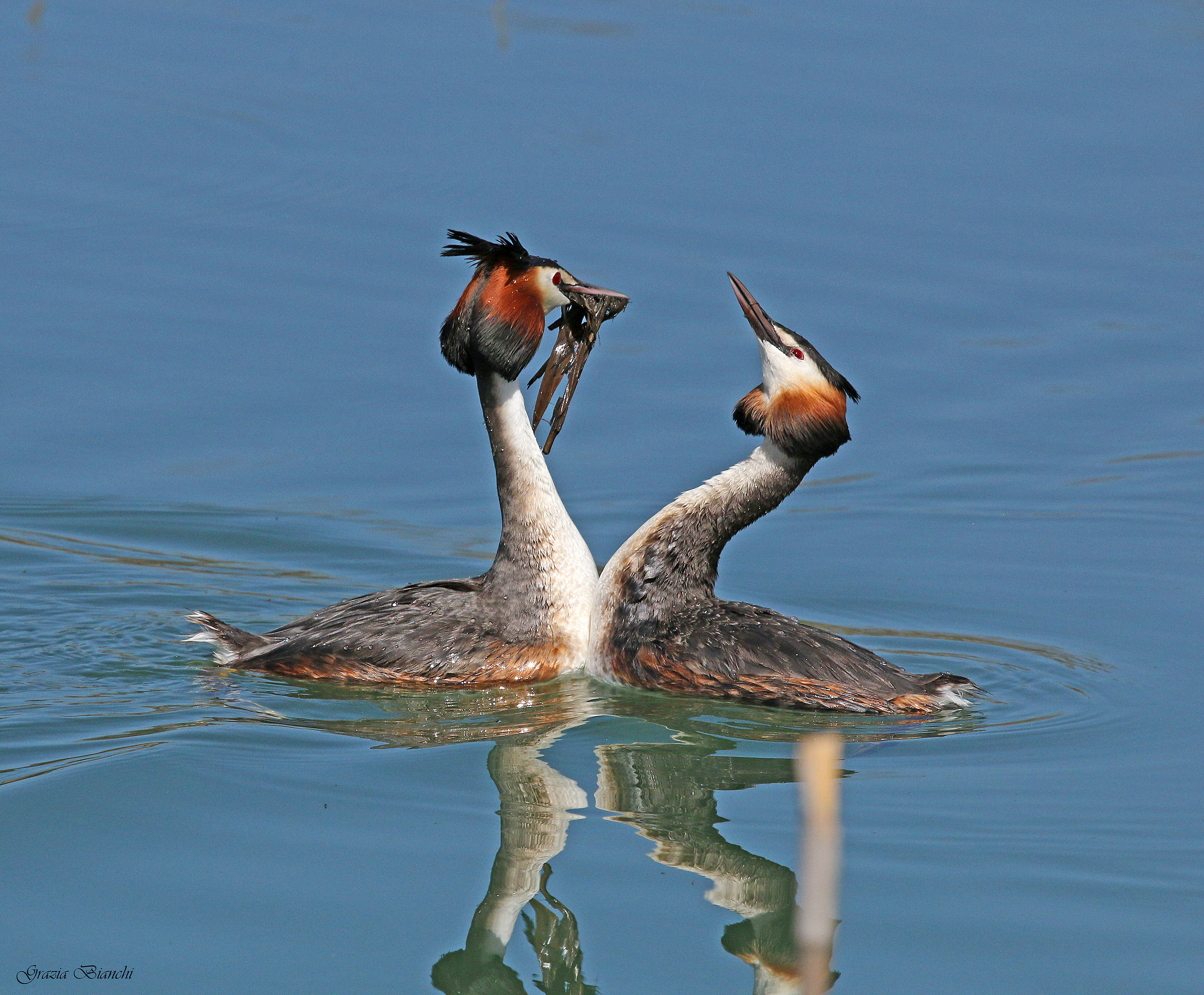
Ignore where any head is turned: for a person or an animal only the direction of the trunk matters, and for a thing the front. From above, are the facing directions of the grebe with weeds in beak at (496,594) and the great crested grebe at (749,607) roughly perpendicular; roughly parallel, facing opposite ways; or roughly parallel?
roughly parallel, facing opposite ways

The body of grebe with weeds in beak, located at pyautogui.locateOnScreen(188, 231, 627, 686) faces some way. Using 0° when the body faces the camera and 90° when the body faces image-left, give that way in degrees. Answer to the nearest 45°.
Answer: approximately 270°

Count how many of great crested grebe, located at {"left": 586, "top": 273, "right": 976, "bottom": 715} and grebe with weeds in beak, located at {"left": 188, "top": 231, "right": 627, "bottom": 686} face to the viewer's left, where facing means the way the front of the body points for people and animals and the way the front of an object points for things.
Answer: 1

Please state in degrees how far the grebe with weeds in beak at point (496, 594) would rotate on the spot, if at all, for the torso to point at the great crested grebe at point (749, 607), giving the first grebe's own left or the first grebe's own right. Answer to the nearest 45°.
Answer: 0° — it already faces it

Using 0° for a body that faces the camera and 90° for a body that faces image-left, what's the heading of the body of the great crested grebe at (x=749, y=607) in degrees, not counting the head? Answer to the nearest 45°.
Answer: approximately 90°

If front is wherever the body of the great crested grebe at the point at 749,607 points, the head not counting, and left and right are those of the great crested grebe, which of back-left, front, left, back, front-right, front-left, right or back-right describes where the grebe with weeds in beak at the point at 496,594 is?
front
